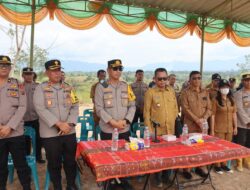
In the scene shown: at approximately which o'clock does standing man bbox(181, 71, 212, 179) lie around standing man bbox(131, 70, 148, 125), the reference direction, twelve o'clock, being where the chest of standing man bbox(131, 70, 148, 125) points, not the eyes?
standing man bbox(181, 71, 212, 179) is roughly at 11 o'clock from standing man bbox(131, 70, 148, 125).

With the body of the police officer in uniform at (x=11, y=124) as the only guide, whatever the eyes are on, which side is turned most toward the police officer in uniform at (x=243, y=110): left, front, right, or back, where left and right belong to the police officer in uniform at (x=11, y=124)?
left

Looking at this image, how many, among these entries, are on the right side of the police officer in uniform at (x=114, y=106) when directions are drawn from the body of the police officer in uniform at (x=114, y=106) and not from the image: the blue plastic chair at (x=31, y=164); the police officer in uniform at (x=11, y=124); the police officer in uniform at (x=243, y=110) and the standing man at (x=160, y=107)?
2

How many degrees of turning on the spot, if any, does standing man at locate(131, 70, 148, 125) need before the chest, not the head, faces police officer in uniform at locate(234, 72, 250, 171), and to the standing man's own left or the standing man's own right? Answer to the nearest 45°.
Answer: approximately 45° to the standing man's own left

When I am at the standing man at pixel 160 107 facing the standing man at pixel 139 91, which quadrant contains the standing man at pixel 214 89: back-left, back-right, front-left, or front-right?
front-right

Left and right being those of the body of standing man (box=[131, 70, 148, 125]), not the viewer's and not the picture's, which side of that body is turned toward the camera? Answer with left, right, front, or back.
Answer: front

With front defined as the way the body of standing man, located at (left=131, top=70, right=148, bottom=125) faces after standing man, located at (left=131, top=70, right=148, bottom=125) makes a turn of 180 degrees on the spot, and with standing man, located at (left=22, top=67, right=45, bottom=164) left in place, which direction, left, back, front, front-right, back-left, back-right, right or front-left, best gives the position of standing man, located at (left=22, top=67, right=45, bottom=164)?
back-left

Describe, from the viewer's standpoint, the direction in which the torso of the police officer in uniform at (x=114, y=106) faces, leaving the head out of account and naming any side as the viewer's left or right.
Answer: facing the viewer

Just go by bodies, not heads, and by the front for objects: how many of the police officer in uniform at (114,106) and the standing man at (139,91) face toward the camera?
2

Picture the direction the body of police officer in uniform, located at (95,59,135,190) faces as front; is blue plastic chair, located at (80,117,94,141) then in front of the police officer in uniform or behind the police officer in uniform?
behind

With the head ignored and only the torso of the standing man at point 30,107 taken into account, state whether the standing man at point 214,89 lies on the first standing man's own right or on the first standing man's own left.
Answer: on the first standing man's own left

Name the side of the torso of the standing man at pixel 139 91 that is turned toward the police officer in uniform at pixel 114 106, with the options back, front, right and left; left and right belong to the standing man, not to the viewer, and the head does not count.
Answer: front

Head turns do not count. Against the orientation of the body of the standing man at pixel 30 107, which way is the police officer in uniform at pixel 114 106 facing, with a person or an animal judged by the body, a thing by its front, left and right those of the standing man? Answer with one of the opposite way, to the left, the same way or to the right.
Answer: the same way

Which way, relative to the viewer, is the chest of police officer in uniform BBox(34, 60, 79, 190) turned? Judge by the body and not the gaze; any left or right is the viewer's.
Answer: facing the viewer and to the right of the viewer
